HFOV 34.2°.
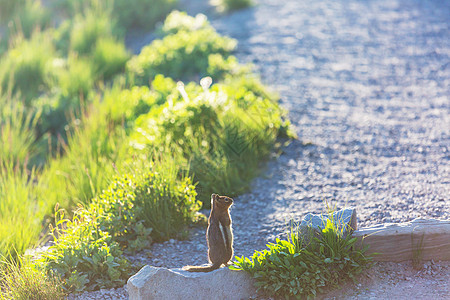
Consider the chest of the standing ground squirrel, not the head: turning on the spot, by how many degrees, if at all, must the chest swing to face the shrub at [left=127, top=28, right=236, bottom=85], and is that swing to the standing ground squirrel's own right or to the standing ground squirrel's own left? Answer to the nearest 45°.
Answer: approximately 45° to the standing ground squirrel's own left

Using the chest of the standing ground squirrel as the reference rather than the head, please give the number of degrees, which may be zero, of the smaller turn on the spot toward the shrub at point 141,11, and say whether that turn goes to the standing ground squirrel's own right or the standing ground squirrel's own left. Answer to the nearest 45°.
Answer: approximately 45° to the standing ground squirrel's own left

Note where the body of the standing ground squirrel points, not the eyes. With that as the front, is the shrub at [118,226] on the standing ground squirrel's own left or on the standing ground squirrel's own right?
on the standing ground squirrel's own left

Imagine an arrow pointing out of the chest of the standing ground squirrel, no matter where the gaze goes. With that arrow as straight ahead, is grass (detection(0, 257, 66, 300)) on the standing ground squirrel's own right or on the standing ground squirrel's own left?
on the standing ground squirrel's own left

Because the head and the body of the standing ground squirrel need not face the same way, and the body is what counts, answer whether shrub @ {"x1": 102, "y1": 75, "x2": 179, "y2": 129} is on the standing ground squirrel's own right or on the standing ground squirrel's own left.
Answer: on the standing ground squirrel's own left

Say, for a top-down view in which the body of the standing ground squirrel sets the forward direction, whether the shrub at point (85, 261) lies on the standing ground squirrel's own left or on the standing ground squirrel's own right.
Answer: on the standing ground squirrel's own left

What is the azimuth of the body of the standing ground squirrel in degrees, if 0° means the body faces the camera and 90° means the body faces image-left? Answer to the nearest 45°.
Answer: approximately 225°

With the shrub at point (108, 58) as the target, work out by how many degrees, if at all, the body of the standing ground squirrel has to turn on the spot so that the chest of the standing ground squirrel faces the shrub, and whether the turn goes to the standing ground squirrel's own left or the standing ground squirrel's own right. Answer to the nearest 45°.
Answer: approximately 45° to the standing ground squirrel's own left
